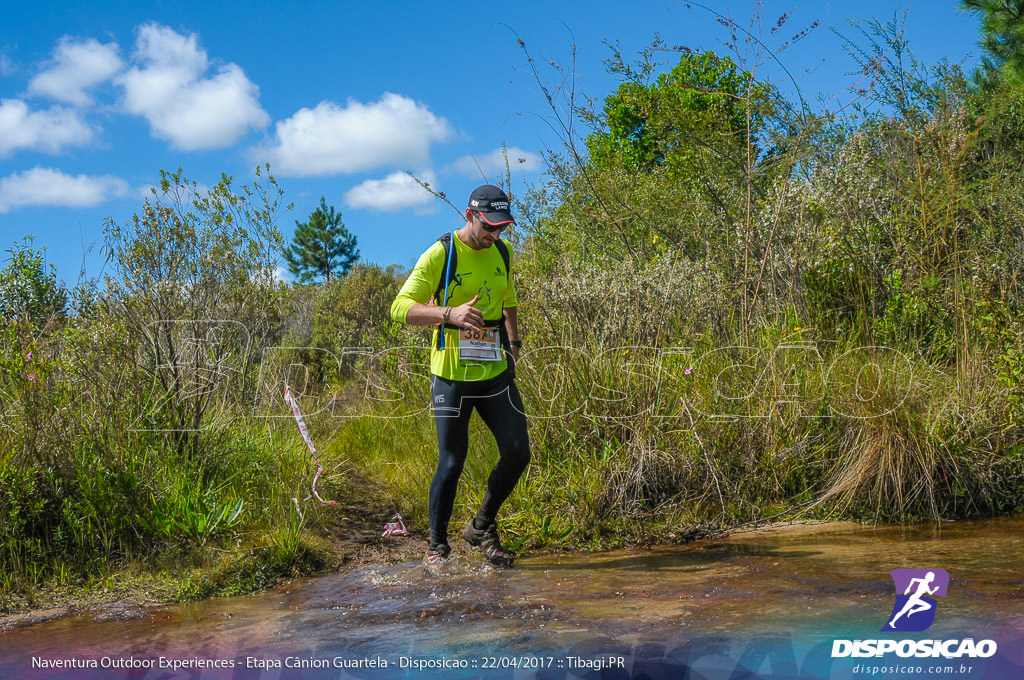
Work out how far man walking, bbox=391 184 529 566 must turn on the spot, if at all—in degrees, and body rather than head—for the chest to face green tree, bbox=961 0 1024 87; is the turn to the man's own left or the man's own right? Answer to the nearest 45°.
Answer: approximately 90° to the man's own left

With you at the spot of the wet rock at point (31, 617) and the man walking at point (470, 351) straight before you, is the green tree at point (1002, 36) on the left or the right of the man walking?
left

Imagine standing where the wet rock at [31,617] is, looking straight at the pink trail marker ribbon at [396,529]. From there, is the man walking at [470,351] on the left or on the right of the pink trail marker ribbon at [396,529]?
right

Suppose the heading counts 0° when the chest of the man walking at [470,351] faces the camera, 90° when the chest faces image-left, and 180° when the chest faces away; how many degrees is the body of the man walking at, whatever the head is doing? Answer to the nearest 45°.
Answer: approximately 315°

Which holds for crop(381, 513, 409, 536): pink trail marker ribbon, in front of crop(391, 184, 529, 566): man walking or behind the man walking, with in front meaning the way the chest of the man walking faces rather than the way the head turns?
behind
